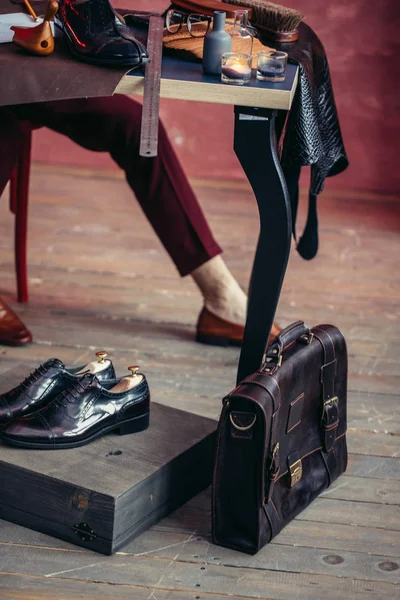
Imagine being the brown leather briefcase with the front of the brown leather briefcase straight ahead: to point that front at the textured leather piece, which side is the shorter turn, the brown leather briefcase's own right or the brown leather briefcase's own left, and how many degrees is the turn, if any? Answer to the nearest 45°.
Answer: approximately 135° to the brown leather briefcase's own left

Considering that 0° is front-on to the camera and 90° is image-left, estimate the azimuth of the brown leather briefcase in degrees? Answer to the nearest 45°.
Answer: approximately 315°

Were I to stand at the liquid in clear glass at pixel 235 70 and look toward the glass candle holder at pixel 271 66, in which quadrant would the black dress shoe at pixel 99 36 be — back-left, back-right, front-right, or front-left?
back-left

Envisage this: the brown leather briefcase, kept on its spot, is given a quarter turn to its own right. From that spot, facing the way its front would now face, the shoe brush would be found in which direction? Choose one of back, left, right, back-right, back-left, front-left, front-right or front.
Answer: back-right
